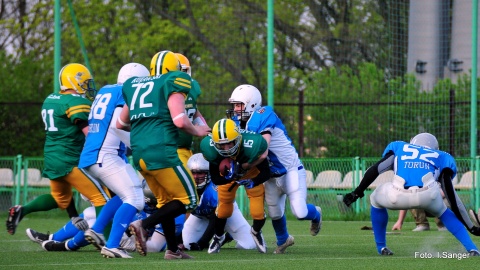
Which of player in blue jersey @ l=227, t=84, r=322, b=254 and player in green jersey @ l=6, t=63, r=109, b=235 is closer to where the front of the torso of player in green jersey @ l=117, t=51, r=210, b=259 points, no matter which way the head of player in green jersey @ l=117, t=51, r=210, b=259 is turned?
the player in blue jersey

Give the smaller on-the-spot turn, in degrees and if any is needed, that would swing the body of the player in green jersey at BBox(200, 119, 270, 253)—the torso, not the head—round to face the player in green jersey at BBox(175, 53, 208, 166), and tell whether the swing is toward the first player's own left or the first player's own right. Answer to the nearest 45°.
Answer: approximately 135° to the first player's own right

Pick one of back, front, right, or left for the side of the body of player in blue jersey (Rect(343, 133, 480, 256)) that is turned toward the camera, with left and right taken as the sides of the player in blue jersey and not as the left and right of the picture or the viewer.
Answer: back

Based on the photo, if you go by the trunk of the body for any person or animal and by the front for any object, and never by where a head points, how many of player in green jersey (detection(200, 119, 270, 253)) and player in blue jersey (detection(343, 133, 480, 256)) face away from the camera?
1

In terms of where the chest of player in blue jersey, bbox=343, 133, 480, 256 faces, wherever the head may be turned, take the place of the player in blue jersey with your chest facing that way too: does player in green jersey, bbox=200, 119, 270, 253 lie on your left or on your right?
on your left

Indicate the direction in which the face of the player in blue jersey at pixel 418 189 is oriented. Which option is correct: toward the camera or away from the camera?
away from the camera

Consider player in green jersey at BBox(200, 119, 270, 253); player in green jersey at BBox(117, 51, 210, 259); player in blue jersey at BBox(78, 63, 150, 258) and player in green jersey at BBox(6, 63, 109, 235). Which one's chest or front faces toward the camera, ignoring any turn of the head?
player in green jersey at BBox(200, 119, 270, 253)

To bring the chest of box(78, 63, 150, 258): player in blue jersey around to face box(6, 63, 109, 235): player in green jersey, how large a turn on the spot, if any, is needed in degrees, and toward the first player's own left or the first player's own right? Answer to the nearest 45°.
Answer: approximately 90° to the first player's own left

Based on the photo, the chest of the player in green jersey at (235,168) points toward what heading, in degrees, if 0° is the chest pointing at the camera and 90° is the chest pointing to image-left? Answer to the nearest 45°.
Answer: approximately 0°

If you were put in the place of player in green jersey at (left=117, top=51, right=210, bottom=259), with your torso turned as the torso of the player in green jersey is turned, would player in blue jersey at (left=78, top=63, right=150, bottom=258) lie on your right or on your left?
on your left
